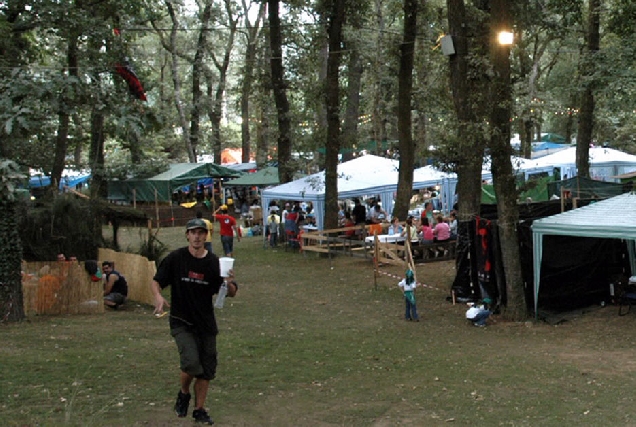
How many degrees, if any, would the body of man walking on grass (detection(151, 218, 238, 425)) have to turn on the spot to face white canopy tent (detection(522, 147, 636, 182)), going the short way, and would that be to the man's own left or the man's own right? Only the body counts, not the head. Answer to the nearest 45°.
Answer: approximately 135° to the man's own left

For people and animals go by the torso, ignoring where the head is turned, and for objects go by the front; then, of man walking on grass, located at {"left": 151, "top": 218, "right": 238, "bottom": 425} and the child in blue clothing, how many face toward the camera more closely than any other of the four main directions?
1

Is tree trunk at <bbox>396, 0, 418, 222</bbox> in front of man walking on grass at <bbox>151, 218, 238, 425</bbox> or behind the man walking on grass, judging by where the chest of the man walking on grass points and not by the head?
behind

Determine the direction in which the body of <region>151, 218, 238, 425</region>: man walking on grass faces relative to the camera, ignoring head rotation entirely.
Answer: toward the camera

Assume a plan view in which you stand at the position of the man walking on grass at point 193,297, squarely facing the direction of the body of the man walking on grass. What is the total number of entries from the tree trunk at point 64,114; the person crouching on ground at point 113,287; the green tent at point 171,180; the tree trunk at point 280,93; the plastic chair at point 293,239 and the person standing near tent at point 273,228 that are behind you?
6

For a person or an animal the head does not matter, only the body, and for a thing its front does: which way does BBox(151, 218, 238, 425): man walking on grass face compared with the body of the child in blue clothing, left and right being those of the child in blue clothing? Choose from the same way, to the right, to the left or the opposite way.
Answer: the opposite way

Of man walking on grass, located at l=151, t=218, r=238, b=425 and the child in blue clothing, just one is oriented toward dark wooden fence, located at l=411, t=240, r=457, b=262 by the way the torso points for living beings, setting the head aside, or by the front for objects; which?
the child in blue clothing

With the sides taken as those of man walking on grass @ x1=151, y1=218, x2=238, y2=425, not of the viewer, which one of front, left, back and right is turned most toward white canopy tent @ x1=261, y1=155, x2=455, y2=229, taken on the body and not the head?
back

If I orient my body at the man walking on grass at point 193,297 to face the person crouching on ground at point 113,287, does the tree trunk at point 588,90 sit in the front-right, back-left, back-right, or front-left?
front-right

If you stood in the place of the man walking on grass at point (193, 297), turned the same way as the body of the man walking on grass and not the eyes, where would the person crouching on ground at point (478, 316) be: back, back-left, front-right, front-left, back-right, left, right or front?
back-left

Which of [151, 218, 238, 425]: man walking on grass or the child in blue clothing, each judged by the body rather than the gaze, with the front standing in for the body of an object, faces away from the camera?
the child in blue clothing

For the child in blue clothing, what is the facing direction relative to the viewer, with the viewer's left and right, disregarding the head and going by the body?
facing away from the viewer

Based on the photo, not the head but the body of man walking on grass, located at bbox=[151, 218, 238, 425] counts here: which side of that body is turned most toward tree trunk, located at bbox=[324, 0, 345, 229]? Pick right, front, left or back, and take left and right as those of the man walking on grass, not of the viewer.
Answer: back

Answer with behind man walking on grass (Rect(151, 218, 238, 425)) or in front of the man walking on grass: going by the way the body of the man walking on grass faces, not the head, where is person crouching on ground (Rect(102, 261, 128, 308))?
behind

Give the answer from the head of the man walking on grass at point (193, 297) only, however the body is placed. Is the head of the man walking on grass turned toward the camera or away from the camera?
toward the camera
